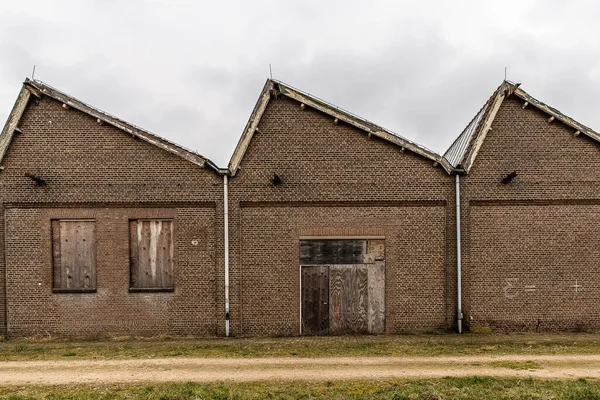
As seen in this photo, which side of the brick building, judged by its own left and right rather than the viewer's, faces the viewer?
front
